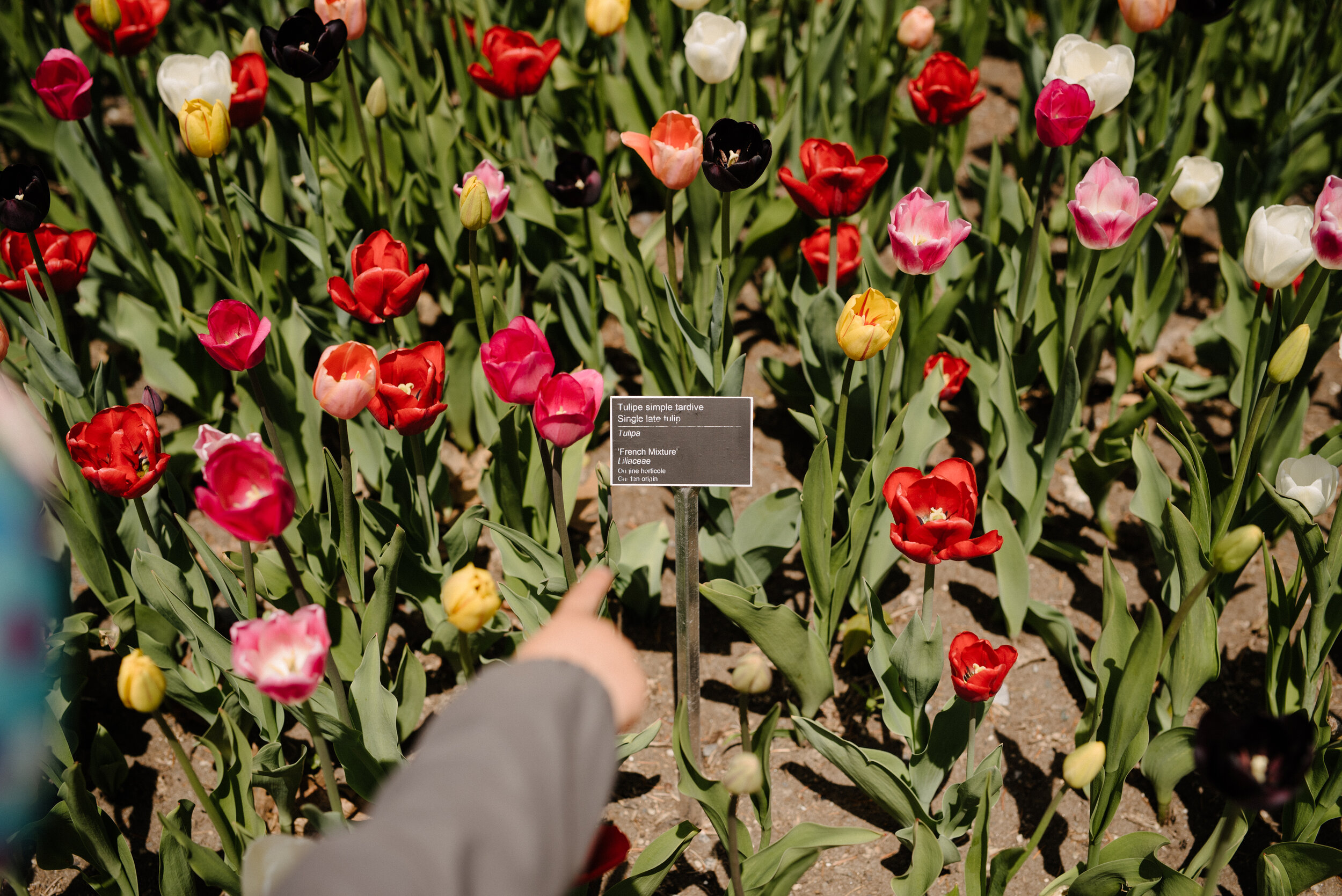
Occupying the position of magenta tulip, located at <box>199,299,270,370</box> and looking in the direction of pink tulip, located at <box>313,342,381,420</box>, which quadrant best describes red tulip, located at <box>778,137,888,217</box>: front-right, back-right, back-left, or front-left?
front-left

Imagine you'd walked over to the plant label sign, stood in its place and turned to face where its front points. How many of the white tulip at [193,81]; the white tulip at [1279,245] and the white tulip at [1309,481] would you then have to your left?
2

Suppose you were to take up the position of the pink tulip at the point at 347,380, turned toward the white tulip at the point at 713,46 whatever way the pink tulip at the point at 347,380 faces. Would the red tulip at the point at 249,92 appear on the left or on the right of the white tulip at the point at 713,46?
left

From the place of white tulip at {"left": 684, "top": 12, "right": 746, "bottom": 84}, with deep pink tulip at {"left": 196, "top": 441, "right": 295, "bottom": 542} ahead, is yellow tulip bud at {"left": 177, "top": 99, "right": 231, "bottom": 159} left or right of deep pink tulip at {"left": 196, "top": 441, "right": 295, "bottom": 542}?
right

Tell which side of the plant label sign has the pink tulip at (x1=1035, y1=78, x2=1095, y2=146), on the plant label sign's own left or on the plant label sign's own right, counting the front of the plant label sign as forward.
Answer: on the plant label sign's own left

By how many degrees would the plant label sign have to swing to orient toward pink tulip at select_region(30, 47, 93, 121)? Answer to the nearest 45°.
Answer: approximately 135° to its right

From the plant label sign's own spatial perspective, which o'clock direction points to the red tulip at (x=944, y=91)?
The red tulip is roughly at 7 o'clock from the plant label sign.

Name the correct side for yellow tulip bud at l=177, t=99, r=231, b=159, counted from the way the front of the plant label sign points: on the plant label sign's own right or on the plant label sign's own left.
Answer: on the plant label sign's own right

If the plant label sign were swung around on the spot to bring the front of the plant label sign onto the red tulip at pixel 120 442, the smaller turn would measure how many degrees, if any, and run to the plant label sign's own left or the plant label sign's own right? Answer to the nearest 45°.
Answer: approximately 90° to the plant label sign's own right

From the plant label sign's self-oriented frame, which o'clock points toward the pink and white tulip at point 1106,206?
The pink and white tulip is roughly at 8 o'clock from the plant label sign.

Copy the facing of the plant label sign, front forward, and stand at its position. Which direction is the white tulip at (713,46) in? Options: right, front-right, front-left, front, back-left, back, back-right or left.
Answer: back

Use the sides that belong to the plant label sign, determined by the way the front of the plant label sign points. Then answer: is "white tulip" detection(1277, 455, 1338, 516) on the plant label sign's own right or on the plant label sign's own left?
on the plant label sign's own left

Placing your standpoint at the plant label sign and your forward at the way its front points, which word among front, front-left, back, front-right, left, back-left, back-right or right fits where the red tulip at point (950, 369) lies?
back-left

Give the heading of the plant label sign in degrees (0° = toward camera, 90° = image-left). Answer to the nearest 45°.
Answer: approximately 0°

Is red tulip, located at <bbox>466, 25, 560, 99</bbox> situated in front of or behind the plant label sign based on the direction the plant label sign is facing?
behind

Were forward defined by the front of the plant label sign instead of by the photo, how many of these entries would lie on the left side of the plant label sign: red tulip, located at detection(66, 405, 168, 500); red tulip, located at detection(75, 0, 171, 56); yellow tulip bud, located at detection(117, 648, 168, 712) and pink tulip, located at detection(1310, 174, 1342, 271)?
1
